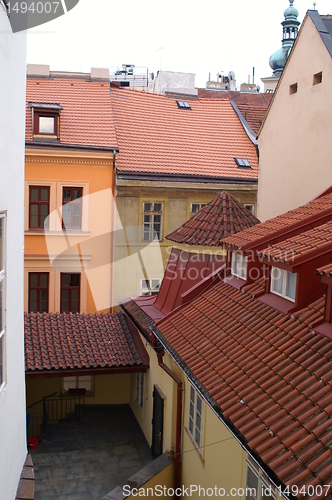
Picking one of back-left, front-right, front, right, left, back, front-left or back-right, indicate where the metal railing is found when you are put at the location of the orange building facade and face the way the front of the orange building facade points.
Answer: front

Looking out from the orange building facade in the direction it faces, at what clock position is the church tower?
The church tower is roughly at 7 o'clock from the orange building facade.

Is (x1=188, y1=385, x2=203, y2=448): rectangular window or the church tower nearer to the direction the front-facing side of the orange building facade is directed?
the rectangular window

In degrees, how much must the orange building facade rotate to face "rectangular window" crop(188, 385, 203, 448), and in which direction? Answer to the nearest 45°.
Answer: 0° — it already faces it

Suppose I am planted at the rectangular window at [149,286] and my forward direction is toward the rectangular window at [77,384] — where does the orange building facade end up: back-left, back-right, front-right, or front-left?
front-right

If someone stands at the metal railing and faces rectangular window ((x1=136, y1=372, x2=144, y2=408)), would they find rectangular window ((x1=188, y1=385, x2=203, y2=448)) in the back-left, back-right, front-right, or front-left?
front-right

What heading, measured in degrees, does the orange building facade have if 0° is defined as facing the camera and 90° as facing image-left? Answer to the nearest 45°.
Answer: approximately 0°

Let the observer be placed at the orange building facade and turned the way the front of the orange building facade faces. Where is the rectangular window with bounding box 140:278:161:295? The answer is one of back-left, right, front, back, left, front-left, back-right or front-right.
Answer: left

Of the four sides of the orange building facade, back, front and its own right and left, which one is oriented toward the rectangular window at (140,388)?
front

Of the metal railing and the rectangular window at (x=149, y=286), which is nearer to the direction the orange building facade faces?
the metal railing

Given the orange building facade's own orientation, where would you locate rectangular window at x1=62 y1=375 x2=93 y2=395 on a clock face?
The rectangular window is roughly at 12 o'clock from the orange building facade.
